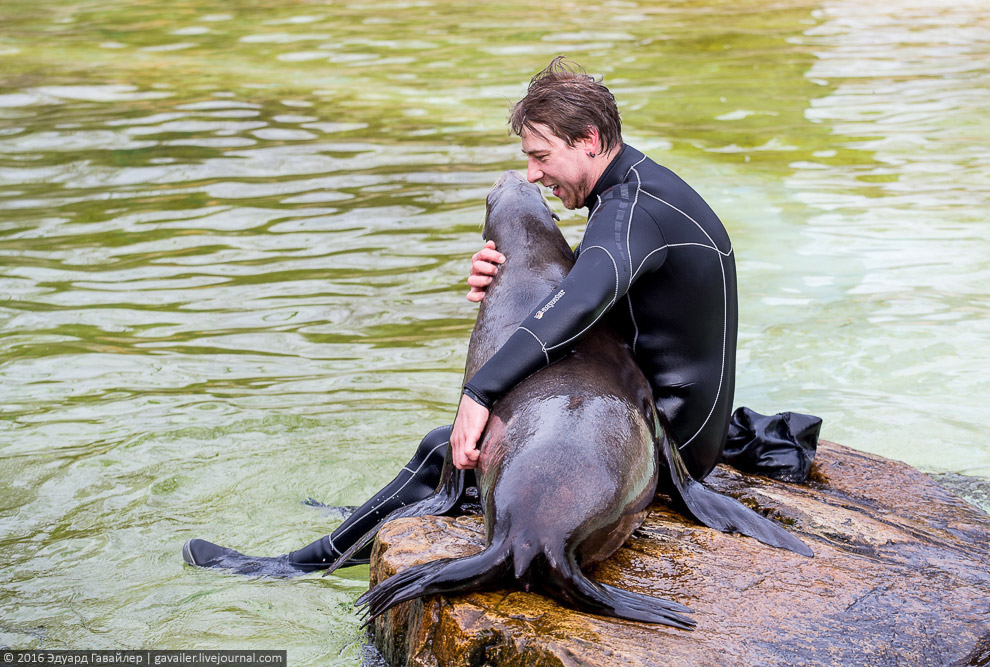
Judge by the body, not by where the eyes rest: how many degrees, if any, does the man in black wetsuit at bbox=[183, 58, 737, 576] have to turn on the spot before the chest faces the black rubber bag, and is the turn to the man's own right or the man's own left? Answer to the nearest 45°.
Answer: approximately 135° to the man's own right

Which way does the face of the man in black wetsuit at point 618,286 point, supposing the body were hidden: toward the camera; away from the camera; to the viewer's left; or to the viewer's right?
to the viewer's left

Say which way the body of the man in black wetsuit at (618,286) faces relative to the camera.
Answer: to the viewer's left

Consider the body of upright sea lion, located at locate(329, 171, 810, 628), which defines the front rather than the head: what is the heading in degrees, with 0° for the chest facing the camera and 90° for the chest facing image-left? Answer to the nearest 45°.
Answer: approximately 180°
